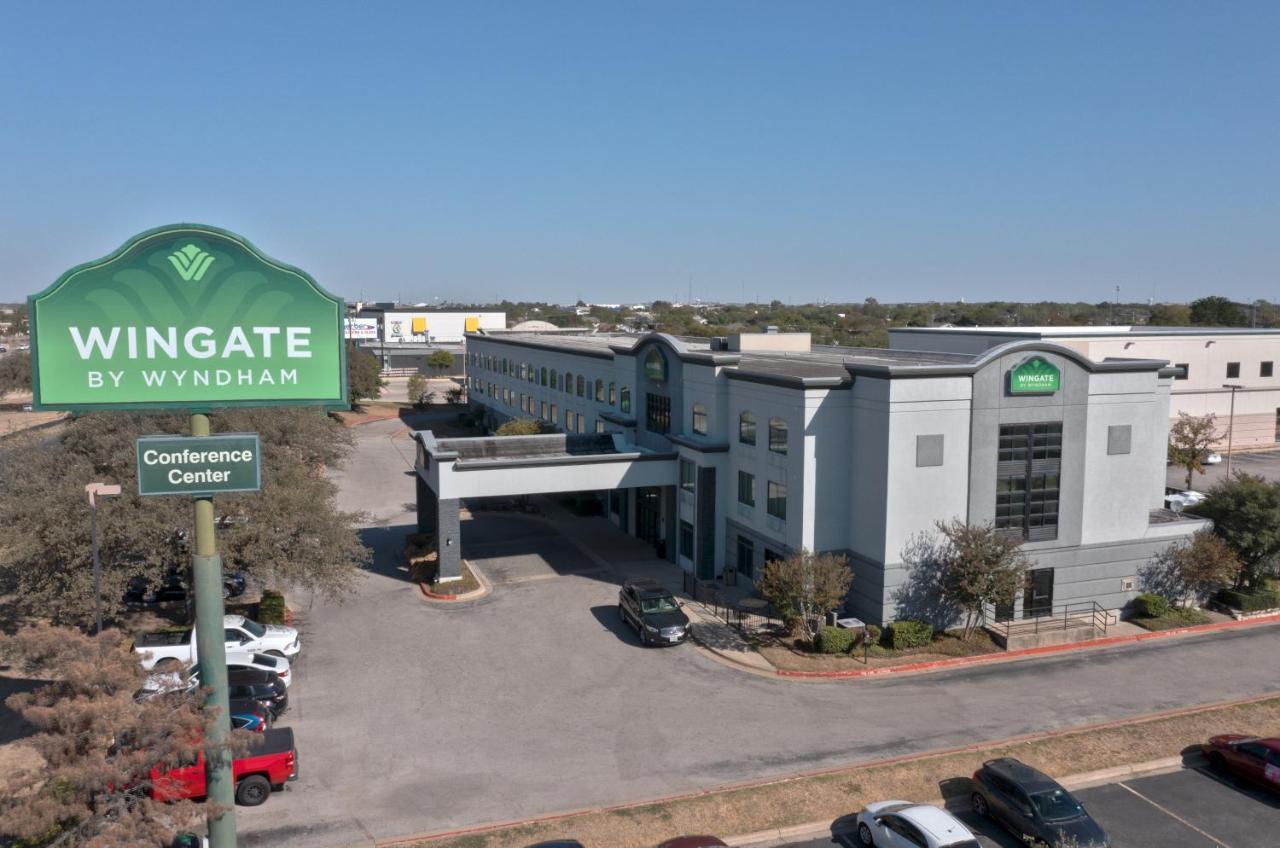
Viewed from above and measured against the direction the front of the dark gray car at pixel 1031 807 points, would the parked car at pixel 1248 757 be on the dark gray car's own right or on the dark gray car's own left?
on the dark gray car's own left

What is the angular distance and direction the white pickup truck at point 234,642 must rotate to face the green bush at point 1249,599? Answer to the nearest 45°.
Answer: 0° — it already faces it

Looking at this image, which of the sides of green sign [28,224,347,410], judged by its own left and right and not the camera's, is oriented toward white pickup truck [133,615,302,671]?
back

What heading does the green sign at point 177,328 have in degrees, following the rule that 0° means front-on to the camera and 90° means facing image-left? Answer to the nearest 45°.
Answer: approximately 0°

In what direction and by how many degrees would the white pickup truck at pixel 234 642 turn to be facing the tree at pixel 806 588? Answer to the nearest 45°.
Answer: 0° — it already faces it

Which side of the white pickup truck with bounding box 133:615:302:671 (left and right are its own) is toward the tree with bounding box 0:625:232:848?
right

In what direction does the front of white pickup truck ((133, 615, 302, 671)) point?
to the viewer's right
